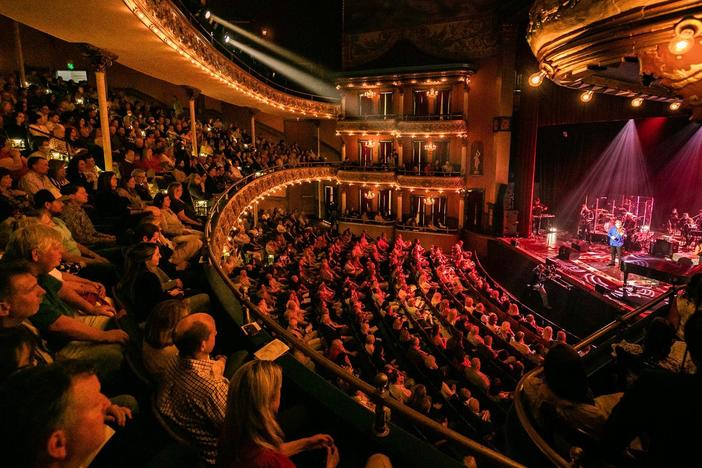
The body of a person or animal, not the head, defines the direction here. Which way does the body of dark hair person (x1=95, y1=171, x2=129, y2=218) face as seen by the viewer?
to the viewer's right

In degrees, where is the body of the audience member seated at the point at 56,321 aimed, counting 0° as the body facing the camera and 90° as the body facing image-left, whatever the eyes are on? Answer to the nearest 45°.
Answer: approximately 270°

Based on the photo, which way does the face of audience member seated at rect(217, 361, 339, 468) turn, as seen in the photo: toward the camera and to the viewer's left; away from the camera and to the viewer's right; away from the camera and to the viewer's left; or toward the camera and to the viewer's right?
away from the camera and to the viewer's right

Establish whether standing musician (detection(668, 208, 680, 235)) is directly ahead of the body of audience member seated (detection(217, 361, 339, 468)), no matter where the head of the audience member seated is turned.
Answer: yes

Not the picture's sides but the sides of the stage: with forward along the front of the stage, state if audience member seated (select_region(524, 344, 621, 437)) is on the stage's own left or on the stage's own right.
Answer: on the stage's own left

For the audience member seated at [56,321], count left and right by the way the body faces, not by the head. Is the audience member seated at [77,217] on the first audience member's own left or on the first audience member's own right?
on the first audience member's own left

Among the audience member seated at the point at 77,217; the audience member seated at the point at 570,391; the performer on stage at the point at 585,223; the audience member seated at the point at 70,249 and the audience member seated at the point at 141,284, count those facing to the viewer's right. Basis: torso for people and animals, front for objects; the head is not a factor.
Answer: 3

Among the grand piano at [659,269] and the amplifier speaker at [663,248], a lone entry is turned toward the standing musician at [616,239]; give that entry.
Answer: the amplifier speaker

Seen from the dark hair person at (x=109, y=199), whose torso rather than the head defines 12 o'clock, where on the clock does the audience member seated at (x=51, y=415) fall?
The audience member seated is roughly at 3 o'clock from the dark hair person.

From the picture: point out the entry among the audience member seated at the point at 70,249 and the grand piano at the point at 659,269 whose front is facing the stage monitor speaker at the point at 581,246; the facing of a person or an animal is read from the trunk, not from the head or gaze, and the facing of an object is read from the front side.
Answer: the audience member seated

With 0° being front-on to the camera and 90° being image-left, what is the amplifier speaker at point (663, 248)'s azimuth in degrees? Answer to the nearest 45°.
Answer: approximately 45°

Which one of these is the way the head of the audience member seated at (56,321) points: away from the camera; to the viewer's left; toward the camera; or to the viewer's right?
to the viewer's right

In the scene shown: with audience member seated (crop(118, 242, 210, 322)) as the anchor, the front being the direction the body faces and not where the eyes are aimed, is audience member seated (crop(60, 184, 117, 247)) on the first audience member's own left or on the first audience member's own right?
on the first audience member's own left

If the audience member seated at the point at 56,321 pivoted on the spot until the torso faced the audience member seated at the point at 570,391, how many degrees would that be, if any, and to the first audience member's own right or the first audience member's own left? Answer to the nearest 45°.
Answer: approximately 45° to the first audience member's own right

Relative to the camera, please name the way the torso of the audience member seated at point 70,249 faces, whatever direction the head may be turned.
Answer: to the viewer's right

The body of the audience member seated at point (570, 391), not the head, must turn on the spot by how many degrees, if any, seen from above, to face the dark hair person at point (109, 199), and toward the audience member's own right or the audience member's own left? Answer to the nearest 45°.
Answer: approximately 90° to the audience member's own left
